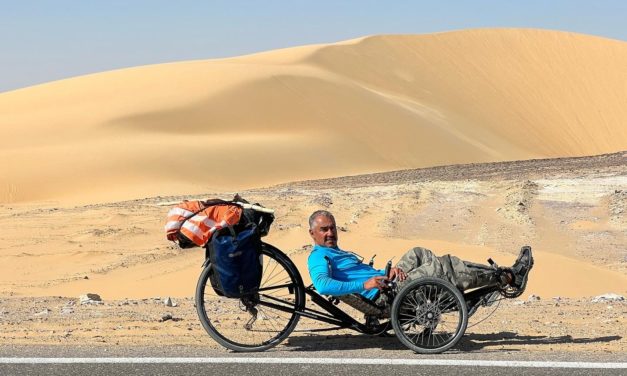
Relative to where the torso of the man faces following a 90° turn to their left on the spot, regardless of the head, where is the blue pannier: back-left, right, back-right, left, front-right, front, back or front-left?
left

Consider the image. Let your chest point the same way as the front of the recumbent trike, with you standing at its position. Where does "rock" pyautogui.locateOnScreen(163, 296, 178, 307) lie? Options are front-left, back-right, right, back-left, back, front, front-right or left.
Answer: back-left

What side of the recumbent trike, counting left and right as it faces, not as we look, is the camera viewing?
right

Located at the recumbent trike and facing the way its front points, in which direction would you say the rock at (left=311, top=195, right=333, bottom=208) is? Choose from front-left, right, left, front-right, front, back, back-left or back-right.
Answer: left

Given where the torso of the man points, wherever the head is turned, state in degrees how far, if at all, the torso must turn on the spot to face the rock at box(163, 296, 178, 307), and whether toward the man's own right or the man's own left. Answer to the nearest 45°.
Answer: approximately 135° to the man's own left

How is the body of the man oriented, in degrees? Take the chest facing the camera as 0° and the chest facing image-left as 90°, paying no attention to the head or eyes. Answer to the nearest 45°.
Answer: approximately 270°

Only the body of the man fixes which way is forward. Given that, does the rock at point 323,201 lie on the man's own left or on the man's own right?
on the man's own left

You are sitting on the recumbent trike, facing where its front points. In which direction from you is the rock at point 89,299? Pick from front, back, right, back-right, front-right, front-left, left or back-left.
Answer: back-left
